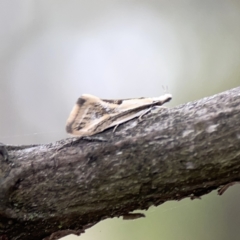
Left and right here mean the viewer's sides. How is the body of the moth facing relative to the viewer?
facing to the right of the viewer
